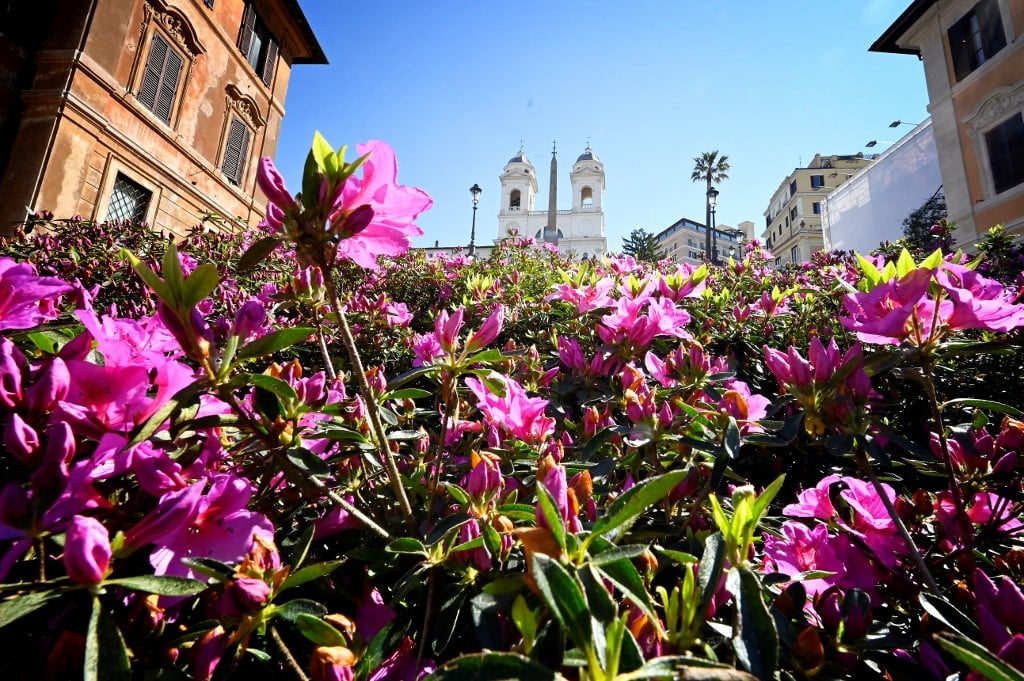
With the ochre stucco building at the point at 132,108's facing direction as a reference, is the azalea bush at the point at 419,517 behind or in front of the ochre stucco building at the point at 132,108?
in front

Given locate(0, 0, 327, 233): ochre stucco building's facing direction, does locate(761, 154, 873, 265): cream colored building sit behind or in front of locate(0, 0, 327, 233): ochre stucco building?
in front

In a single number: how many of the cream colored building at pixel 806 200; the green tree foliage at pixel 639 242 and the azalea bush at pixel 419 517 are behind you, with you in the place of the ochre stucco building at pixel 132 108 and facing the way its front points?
0

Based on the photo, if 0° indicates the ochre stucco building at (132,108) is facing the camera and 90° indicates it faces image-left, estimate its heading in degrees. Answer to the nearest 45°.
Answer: approximately 315°

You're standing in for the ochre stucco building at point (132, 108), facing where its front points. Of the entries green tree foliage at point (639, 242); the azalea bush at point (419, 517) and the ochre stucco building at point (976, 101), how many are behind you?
0

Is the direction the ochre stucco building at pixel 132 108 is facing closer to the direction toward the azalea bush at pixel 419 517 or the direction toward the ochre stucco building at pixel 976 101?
the ochre stucco building

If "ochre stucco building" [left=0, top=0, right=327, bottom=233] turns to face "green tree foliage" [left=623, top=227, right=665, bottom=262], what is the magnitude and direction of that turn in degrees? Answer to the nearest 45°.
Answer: approximately 45° to its left

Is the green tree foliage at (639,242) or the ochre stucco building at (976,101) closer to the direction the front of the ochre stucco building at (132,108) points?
the ochre stucco building

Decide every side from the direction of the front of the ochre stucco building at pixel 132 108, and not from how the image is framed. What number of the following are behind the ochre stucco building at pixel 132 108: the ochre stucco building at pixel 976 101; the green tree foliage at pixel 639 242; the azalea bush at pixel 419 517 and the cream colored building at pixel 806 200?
0

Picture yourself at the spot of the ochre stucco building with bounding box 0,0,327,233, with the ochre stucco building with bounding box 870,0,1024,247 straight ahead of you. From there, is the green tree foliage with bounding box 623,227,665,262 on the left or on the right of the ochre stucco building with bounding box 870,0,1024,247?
left

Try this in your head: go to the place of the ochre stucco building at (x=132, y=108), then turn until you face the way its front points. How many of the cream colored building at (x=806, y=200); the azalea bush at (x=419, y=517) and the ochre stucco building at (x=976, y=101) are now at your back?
0

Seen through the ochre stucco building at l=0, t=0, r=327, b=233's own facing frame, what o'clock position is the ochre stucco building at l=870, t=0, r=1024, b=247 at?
the ochre stucco building at l=870, t=0, r=1024, b=247 is roughly at 12 o'clock from the ochre stucco building at l=0, t=0, r=327, b=233.

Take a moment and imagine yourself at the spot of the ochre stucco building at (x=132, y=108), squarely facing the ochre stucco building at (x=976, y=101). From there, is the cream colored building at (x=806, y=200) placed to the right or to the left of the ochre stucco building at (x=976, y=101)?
left
